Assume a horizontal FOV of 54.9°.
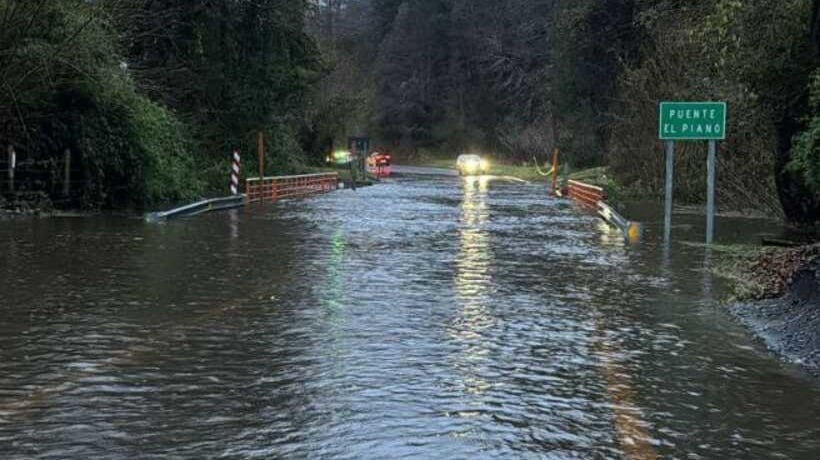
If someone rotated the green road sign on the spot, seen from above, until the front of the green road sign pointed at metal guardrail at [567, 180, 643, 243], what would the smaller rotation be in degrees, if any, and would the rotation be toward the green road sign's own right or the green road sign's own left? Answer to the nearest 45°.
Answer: approximately 180°

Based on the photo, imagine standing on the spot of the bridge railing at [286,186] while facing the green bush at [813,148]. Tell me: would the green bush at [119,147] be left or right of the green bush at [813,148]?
right

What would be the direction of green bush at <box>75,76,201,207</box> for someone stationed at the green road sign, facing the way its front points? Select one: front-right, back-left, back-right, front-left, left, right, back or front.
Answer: right

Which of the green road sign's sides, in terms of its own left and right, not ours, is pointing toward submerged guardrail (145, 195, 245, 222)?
right

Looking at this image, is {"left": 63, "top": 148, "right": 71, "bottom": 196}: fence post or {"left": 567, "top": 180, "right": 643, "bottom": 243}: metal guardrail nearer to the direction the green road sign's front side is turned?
the fence post

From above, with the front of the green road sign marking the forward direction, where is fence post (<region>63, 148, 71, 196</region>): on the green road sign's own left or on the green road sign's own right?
on the green road sign's own right

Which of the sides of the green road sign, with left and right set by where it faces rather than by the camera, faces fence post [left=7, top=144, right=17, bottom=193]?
right

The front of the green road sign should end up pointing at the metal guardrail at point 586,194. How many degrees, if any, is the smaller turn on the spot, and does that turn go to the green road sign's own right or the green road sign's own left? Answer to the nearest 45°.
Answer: approximately 180°

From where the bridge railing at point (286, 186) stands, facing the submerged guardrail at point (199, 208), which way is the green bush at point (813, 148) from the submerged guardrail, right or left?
left

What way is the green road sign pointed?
toward the camera

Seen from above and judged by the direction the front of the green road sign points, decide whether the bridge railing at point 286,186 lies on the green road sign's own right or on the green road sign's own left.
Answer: on the green road sign's own right
